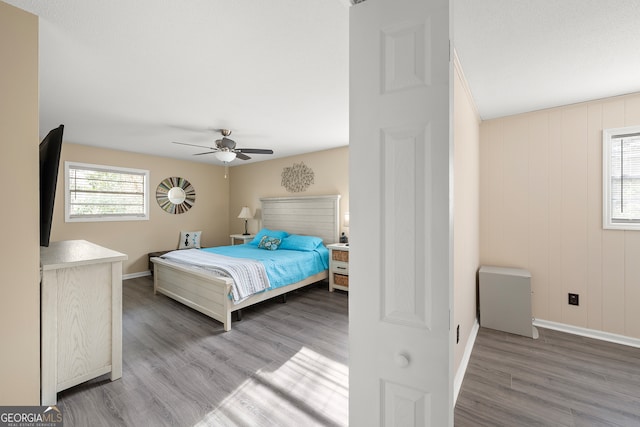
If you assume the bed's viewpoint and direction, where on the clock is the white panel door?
The white panel door is roughly at 10 o'clock from the bed.

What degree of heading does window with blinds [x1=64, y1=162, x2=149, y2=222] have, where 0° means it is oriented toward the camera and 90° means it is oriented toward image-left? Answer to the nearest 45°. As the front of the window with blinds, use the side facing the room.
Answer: approximately 315°

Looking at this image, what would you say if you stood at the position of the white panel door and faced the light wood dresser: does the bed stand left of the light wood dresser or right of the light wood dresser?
right

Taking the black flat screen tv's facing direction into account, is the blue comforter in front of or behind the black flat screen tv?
in front

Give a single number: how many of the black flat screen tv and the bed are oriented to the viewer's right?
1

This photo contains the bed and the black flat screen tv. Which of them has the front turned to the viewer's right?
the black flat screen tv

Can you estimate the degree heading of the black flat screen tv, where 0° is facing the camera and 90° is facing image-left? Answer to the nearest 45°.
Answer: approximately 270°

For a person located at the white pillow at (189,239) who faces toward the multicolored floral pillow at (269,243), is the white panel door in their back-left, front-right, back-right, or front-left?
front-right

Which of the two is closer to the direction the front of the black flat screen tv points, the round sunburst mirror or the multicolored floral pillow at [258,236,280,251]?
the multicolored floral pillow

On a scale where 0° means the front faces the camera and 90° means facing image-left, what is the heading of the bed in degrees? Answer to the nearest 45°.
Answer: approximately 45°

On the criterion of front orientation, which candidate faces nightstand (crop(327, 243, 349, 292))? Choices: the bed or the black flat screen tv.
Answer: the black flat screen tv

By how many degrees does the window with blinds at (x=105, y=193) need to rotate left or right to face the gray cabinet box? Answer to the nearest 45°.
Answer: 0° — it already faces it

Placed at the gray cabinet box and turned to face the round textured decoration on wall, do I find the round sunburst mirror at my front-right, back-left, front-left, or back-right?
front-left

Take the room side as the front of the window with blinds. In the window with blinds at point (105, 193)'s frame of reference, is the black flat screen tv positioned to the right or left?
on its right

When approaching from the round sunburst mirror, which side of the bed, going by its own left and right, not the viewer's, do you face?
right
